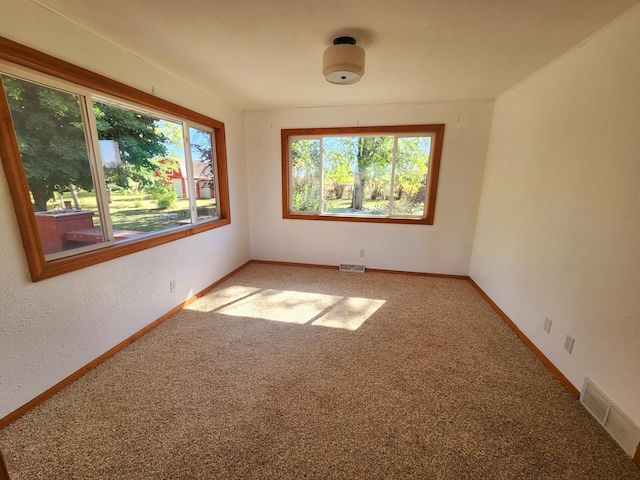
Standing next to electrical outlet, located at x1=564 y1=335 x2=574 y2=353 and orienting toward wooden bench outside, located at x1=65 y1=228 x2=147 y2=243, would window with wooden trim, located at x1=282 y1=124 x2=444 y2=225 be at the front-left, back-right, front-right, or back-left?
front-right

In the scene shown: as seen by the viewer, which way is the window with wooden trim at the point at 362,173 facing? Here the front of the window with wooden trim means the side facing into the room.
toward the camera

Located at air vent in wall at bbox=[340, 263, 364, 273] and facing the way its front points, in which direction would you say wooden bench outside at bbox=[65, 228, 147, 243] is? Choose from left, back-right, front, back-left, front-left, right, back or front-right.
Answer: front-right

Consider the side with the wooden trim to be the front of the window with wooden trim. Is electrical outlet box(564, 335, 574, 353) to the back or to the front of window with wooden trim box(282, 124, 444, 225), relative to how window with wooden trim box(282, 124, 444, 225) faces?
to the front

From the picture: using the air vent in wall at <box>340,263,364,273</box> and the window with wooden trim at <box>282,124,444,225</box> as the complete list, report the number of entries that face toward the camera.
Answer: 2

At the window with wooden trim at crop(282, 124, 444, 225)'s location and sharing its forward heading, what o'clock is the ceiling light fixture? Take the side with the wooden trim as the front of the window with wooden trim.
The ceiling light fixture is roughly at 12 o'clock from the window with wooden trim.

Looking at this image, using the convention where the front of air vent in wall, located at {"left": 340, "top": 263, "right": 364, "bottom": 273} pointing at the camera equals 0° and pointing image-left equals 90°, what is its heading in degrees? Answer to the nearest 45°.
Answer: approximately 0°

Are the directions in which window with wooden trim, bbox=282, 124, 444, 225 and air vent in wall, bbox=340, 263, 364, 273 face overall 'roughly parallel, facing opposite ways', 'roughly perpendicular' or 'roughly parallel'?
roughly parallel

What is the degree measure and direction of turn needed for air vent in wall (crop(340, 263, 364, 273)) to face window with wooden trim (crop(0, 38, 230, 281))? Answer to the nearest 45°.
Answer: approximately 45° to its right

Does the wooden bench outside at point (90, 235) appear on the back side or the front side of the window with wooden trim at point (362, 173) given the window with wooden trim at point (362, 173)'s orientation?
on the front side

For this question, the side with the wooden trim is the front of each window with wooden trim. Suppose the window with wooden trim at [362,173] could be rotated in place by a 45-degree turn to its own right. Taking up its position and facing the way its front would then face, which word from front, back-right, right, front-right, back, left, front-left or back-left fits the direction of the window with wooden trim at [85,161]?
front
